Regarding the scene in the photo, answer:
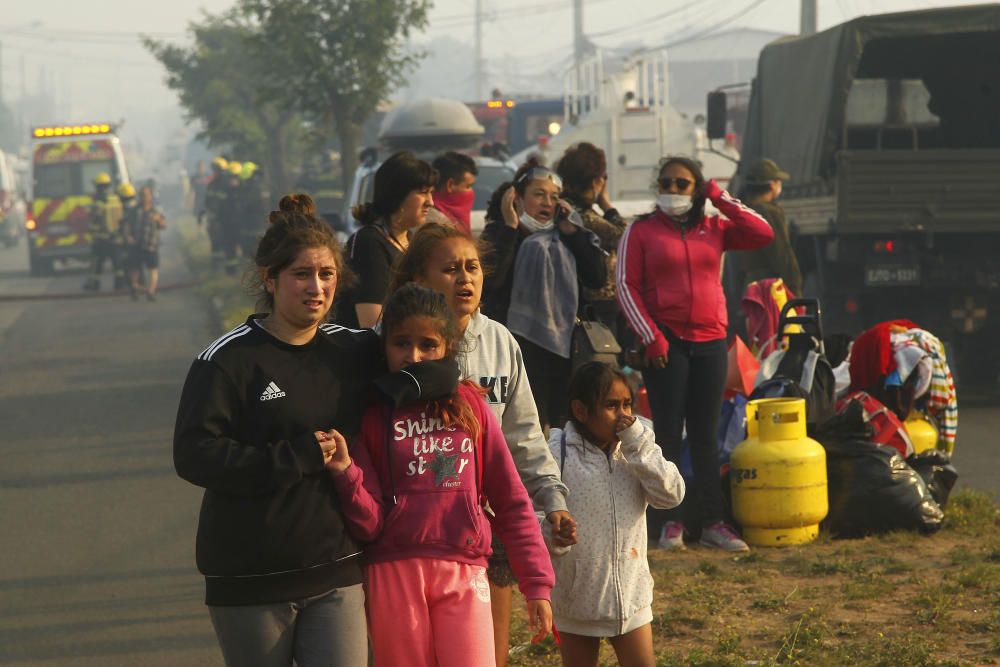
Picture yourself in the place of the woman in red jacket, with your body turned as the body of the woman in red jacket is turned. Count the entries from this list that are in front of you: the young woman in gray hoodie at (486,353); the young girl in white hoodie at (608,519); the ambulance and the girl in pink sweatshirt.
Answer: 3

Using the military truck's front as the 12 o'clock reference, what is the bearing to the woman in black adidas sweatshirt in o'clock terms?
The woman in black adidas sweatshirt is roughly at 8 o'clock from the military truck.

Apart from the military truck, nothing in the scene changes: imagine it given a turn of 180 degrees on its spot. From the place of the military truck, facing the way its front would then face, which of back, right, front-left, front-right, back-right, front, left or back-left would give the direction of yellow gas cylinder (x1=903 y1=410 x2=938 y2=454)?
front-right

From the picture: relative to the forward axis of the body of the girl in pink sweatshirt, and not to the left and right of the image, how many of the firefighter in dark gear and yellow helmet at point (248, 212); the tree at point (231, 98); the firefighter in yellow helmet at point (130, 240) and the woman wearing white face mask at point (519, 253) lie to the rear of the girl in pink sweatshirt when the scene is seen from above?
4
